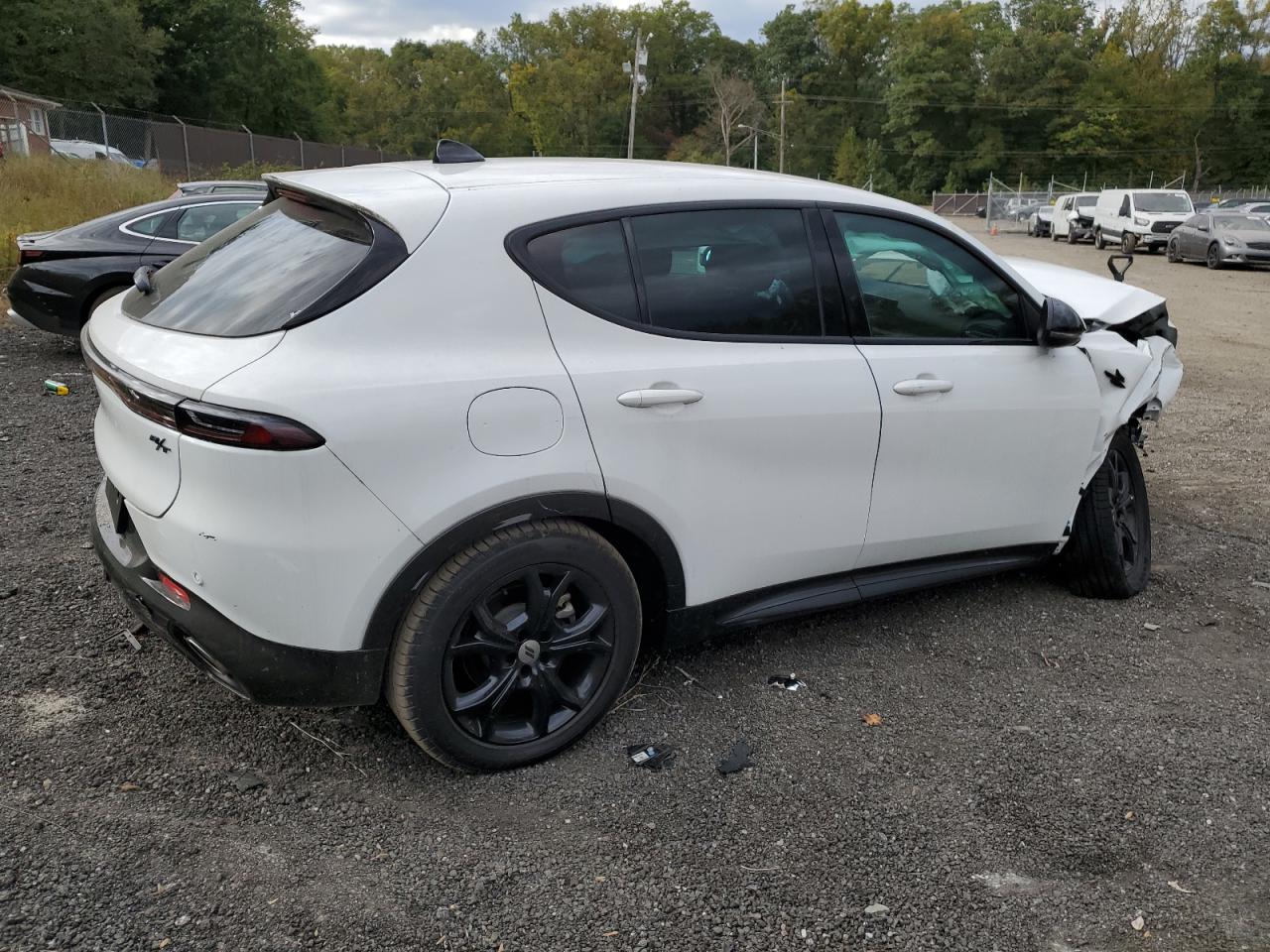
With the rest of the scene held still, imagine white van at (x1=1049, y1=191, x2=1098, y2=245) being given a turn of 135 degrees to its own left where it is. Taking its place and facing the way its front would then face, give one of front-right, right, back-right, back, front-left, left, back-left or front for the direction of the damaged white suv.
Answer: back

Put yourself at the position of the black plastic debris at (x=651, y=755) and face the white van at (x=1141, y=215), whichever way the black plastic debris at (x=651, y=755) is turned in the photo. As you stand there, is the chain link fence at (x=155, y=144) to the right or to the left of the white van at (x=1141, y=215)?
left

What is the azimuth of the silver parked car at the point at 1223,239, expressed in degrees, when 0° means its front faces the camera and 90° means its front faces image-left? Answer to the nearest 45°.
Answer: approximately 315°

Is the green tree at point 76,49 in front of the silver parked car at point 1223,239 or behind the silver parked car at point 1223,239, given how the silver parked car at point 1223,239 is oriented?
behind

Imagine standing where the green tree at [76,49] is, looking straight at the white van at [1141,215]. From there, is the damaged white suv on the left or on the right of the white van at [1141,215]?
right

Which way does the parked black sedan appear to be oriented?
to the viewer's right

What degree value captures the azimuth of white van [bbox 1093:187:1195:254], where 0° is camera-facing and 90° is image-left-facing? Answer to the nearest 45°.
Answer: approximately 315°

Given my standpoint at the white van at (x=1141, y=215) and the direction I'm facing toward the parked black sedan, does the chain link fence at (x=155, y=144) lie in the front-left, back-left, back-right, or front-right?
front-right

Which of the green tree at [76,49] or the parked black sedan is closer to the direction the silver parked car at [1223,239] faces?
the parked black sedan

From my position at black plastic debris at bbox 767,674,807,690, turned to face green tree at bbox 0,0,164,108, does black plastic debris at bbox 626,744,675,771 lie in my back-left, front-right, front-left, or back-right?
back-left

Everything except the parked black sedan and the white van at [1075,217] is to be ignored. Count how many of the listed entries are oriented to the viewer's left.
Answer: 0

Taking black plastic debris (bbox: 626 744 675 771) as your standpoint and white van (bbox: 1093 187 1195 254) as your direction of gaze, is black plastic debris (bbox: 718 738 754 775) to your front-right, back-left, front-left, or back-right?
front-right

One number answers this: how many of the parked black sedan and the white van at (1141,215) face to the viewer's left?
0

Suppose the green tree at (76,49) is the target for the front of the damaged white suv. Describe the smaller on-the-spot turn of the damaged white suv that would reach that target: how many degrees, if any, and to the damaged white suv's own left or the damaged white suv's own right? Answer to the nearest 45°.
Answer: approximately 90° to the damaged white suv's own left

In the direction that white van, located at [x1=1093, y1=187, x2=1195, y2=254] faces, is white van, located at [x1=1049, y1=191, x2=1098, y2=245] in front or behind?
behind

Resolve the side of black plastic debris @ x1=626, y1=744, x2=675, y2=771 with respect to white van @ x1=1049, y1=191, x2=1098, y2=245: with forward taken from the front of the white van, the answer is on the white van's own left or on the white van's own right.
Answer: on the white van's own right

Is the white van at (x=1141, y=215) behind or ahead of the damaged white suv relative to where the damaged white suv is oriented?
ahead

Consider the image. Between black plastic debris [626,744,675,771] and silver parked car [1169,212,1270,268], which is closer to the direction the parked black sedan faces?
the silver parked car

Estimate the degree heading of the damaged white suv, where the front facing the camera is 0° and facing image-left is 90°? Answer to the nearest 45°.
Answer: approximately 225°

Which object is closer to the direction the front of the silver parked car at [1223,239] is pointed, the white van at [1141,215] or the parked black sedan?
the parked black sedan

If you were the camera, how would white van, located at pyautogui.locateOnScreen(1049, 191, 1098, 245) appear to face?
facing the viewer and to the right of the viewer

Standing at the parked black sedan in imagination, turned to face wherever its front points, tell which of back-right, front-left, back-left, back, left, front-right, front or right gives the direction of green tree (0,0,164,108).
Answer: left

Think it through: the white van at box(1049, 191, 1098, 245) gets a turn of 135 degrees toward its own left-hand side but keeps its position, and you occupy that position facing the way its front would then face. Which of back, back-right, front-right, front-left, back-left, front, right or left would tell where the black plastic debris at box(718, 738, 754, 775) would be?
back
